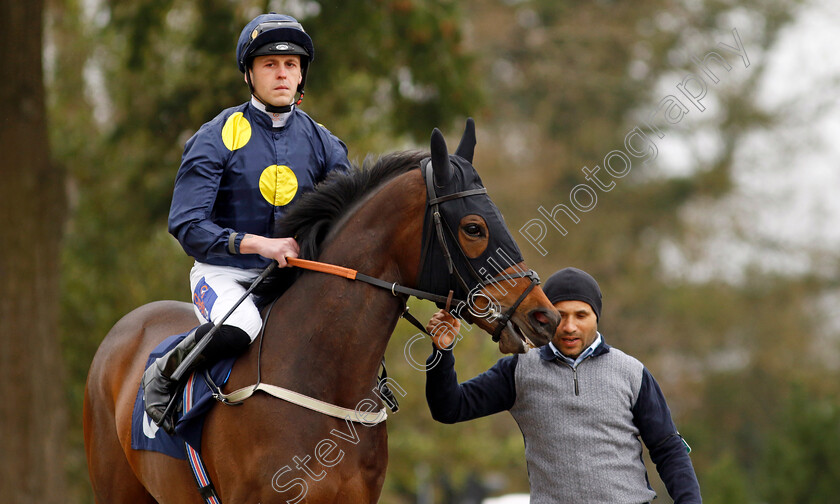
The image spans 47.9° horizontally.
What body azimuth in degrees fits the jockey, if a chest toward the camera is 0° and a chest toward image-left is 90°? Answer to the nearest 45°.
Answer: approximately 315°

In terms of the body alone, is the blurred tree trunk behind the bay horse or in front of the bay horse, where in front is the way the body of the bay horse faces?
behind

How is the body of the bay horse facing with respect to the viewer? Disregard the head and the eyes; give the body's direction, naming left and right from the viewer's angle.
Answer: facing the viewer and to the right of the viewer

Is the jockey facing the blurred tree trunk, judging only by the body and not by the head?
no
